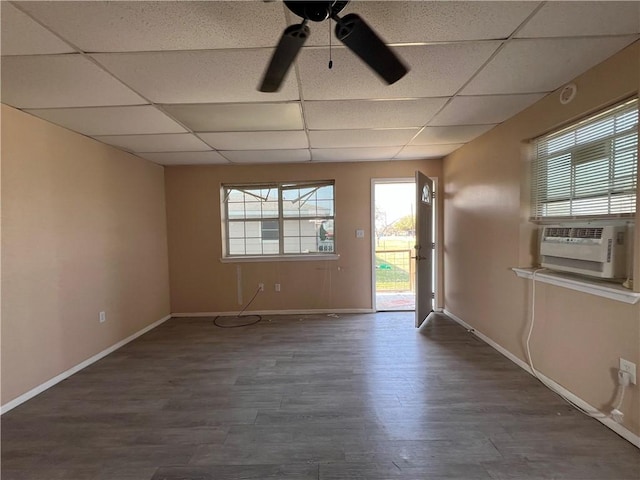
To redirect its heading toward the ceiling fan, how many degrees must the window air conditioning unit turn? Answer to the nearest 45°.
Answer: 0° — it already faces it

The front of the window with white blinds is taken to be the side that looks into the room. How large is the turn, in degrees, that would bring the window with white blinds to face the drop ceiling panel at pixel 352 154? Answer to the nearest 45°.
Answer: approximately 45° to its right

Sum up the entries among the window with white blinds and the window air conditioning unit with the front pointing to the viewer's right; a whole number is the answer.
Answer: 0

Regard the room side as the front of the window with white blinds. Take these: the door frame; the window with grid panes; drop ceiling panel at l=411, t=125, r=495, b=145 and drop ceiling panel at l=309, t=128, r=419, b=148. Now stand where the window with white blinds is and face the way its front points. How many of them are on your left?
0

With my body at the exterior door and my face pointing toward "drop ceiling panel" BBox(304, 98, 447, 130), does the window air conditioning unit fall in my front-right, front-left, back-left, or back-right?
front-left

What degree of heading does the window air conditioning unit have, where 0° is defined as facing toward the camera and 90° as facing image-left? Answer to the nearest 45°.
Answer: approximately 45°

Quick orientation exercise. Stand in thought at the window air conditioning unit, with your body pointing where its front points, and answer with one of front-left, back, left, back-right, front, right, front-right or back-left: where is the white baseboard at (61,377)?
front

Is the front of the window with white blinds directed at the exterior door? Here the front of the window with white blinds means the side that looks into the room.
no

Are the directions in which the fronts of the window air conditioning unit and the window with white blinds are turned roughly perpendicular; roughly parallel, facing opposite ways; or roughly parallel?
roughly parallel

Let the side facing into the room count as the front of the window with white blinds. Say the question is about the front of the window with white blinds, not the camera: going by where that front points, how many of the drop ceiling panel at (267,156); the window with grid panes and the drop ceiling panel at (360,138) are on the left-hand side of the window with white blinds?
0

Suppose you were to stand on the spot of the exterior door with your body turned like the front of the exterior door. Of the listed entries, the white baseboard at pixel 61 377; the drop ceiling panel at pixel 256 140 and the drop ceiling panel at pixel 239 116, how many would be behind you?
0

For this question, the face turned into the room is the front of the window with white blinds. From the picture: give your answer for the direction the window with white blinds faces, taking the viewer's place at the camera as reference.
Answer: facing the viewer and to the left of the viewer

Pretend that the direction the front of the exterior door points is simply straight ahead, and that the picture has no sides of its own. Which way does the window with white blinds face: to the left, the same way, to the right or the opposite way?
the same way

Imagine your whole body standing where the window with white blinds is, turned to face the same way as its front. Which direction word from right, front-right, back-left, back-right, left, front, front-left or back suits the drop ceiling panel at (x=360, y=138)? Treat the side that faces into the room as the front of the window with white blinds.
front-right

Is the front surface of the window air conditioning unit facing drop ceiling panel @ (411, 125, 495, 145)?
no

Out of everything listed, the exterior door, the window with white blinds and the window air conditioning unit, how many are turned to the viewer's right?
0

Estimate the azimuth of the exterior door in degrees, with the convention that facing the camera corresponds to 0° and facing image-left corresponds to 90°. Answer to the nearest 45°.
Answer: approximately 90°
